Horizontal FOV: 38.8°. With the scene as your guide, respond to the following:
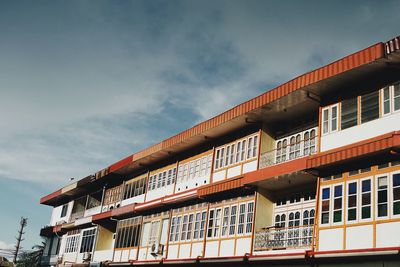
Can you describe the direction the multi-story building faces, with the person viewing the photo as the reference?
facing the viewer and to the left of the viewer
